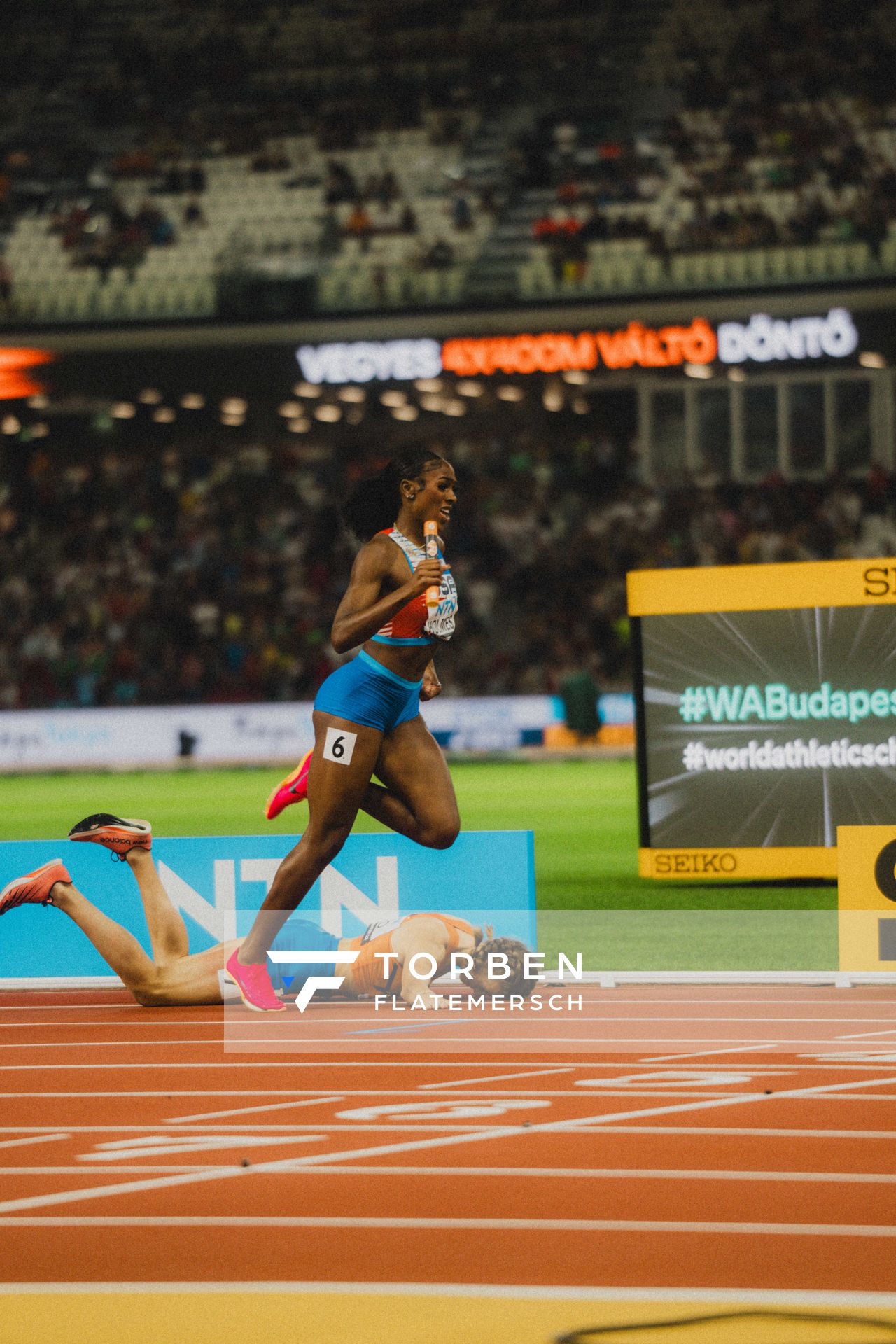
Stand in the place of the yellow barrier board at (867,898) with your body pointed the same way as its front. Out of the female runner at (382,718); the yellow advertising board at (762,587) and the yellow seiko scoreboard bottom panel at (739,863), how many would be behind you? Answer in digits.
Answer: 2

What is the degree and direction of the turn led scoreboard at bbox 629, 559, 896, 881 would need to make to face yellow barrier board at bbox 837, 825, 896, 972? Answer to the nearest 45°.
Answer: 0° — it already faces it

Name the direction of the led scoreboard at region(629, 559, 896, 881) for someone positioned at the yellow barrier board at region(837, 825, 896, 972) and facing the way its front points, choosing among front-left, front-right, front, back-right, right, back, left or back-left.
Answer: back

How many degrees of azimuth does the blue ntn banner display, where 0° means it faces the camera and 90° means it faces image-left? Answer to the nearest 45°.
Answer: approximately 0°

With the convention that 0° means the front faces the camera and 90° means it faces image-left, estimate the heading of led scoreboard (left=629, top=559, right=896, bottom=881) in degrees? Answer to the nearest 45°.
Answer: approximately 0°

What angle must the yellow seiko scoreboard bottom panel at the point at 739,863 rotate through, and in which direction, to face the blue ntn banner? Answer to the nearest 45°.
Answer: approximately 45° to its right

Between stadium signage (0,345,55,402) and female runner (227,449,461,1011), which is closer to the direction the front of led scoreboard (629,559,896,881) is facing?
the female runner

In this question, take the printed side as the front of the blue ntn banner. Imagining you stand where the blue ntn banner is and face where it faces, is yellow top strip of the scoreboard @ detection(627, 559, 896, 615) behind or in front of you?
behind

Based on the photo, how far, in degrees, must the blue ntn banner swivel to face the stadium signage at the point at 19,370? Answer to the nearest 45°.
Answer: approximately 180°
